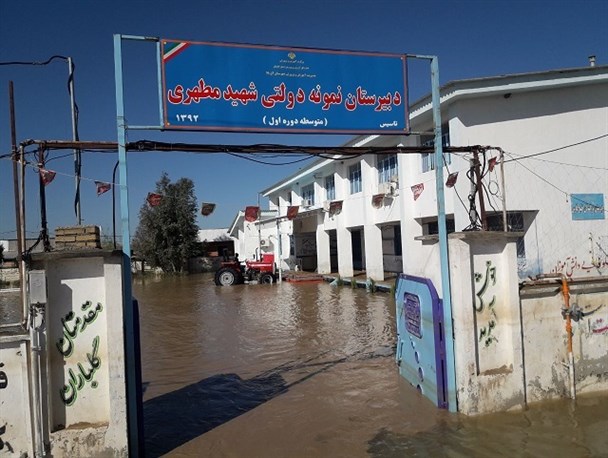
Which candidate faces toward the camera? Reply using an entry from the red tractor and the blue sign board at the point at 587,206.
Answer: the blue sign board

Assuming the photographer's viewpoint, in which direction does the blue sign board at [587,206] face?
facing the viewer

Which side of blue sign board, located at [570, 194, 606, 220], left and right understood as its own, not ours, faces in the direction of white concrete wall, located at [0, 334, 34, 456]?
front

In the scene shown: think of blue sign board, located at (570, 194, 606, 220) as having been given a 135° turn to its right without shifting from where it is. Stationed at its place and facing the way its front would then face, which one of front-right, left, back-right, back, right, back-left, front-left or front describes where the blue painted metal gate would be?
back-left

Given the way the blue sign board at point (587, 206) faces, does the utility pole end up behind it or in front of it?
in front

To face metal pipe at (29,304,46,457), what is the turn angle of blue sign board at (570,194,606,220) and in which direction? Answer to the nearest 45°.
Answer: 0° — it already faces it

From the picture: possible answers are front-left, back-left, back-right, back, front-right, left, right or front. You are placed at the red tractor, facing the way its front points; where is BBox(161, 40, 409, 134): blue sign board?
right

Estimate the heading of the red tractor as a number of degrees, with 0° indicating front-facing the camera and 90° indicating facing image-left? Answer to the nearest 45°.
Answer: approximately 270°

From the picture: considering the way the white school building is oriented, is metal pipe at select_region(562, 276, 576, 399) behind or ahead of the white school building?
ahead

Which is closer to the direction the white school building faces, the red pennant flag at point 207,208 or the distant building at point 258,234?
the red pennant flag

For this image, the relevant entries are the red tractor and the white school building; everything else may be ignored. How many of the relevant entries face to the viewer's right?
1

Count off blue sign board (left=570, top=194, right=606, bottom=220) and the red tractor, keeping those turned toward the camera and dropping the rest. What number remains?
1

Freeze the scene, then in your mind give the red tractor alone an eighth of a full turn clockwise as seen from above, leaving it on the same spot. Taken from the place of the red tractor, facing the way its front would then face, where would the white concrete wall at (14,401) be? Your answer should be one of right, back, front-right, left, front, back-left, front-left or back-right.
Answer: front-right
